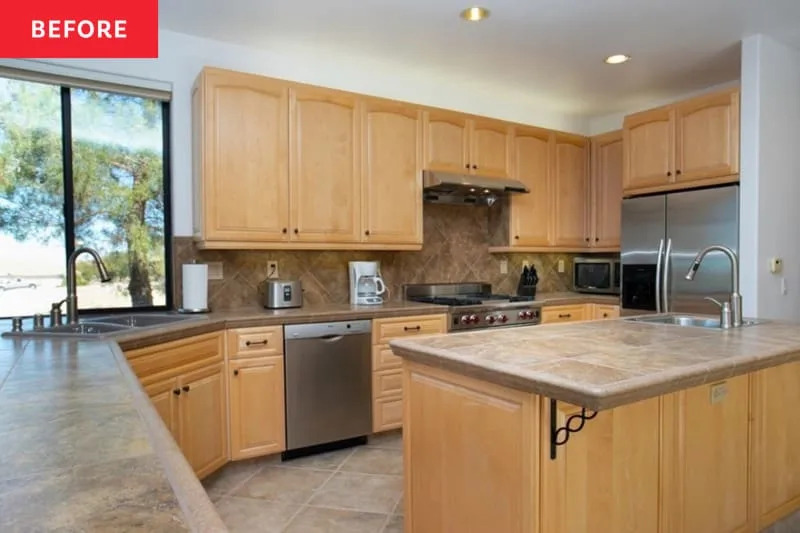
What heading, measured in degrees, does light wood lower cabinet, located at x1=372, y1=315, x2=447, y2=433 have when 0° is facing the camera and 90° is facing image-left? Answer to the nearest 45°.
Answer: approximately 315°

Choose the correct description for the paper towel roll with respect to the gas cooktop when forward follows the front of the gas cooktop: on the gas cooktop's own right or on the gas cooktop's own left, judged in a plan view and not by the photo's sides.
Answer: on the gas cooktop's own right

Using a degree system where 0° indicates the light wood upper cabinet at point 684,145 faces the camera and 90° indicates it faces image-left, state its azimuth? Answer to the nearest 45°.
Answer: approximately 45°

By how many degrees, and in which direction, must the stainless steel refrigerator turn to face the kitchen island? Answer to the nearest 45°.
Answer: approximately 45° to its left

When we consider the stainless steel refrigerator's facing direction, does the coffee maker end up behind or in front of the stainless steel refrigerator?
in front

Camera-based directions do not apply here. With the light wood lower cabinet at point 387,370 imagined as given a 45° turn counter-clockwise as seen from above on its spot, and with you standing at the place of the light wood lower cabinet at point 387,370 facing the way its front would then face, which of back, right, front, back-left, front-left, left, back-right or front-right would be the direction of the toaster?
back

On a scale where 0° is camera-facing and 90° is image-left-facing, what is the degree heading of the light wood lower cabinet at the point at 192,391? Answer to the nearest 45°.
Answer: approximately 315°

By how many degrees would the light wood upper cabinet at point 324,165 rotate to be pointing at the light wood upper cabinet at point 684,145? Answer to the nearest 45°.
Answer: approximately 45° to its left

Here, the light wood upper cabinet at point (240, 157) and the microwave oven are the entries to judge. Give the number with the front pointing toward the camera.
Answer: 2
